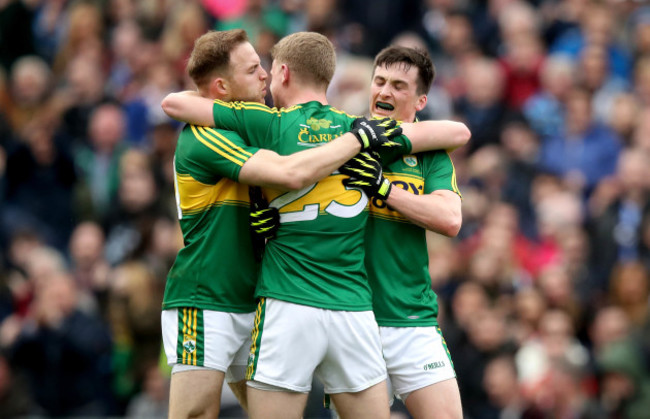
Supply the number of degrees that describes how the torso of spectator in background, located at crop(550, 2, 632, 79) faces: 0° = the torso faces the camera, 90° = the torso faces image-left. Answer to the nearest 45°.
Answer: approximately 0°
